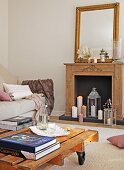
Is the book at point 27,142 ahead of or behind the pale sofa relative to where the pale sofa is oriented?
ahead

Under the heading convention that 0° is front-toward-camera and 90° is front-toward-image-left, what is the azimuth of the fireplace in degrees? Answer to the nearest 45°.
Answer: approximately 0°

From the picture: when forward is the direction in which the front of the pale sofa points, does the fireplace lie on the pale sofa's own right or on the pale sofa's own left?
on the pale sofa's own left

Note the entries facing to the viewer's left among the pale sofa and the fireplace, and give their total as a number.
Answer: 0

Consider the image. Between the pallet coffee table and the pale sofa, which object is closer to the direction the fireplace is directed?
the pallet coffee table

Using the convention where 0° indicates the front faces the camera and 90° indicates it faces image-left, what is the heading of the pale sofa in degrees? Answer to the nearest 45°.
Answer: approximately 315°

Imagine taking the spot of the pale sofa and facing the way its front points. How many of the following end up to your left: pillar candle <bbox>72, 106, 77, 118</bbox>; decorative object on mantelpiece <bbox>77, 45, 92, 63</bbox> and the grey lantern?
3

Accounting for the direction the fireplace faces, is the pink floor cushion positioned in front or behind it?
in front

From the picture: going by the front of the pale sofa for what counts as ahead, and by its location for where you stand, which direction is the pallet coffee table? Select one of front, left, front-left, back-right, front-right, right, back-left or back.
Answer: front-right

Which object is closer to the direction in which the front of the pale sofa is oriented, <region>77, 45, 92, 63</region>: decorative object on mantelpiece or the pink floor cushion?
the pink floor cushion
